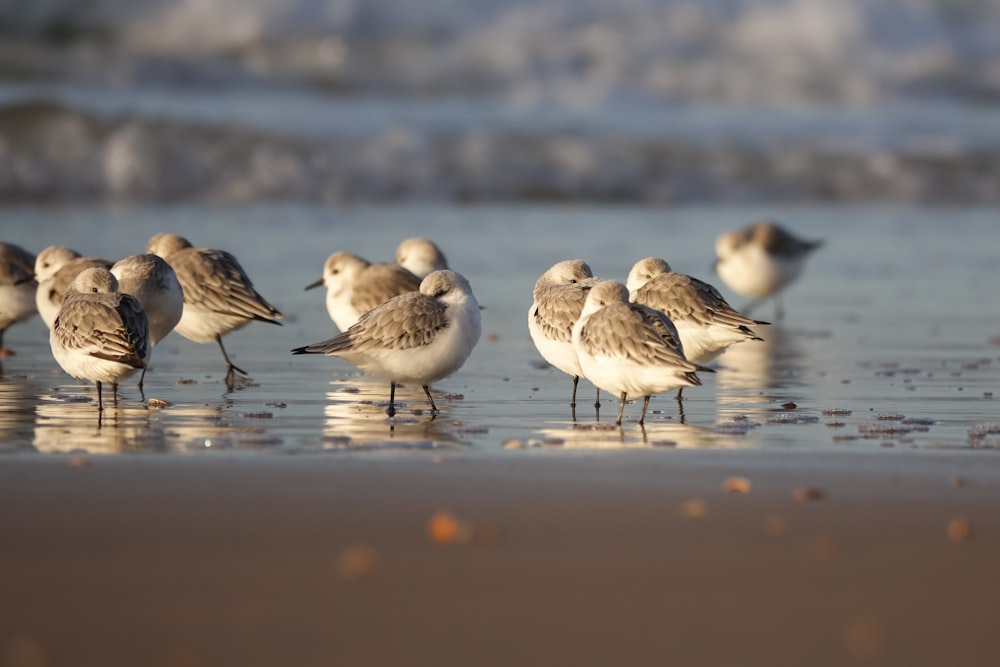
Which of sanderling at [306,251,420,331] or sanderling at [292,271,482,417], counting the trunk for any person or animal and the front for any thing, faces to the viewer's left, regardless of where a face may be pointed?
sanderling at [306,251,420,331]

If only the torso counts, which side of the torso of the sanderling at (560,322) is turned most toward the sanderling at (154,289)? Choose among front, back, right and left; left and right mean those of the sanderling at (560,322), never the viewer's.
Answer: front

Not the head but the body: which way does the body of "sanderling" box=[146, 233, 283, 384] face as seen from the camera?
to the viewer's left

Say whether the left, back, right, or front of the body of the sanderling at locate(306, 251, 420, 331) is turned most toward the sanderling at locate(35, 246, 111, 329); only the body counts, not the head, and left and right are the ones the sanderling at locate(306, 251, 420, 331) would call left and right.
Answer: front

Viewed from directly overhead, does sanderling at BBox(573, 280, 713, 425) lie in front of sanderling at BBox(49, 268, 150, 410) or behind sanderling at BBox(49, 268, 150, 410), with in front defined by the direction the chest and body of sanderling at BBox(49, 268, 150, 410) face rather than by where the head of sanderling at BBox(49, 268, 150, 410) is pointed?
behind
